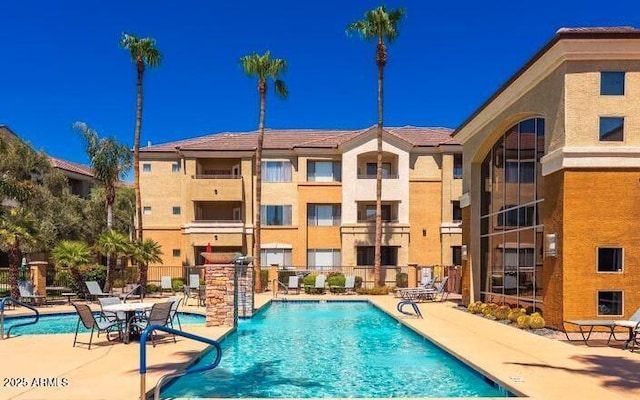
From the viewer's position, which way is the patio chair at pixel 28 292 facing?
facing the viewer and to the right of the viewer

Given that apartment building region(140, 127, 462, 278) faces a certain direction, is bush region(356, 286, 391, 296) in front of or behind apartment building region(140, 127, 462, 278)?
in front

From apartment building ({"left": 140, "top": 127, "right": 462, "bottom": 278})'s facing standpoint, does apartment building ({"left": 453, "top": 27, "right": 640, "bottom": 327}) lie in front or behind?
in front

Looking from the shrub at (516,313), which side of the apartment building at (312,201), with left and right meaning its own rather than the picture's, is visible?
front

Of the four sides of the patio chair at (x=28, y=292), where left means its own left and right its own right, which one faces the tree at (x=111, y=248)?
left

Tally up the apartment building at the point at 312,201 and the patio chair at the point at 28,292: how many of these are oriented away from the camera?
0

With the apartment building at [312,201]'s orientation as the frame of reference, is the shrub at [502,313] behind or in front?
in front

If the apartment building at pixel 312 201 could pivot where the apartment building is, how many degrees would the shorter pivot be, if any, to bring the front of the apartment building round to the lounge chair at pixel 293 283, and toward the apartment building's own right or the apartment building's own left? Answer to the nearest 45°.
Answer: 0° — it already faces it

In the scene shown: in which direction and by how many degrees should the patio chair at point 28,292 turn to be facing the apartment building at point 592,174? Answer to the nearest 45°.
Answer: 0° — it already faces it

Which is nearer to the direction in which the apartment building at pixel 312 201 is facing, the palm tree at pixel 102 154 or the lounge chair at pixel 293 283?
the lounge chair

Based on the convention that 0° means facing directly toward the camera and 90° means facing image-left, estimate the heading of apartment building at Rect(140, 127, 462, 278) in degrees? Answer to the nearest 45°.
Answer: approximately 0°
